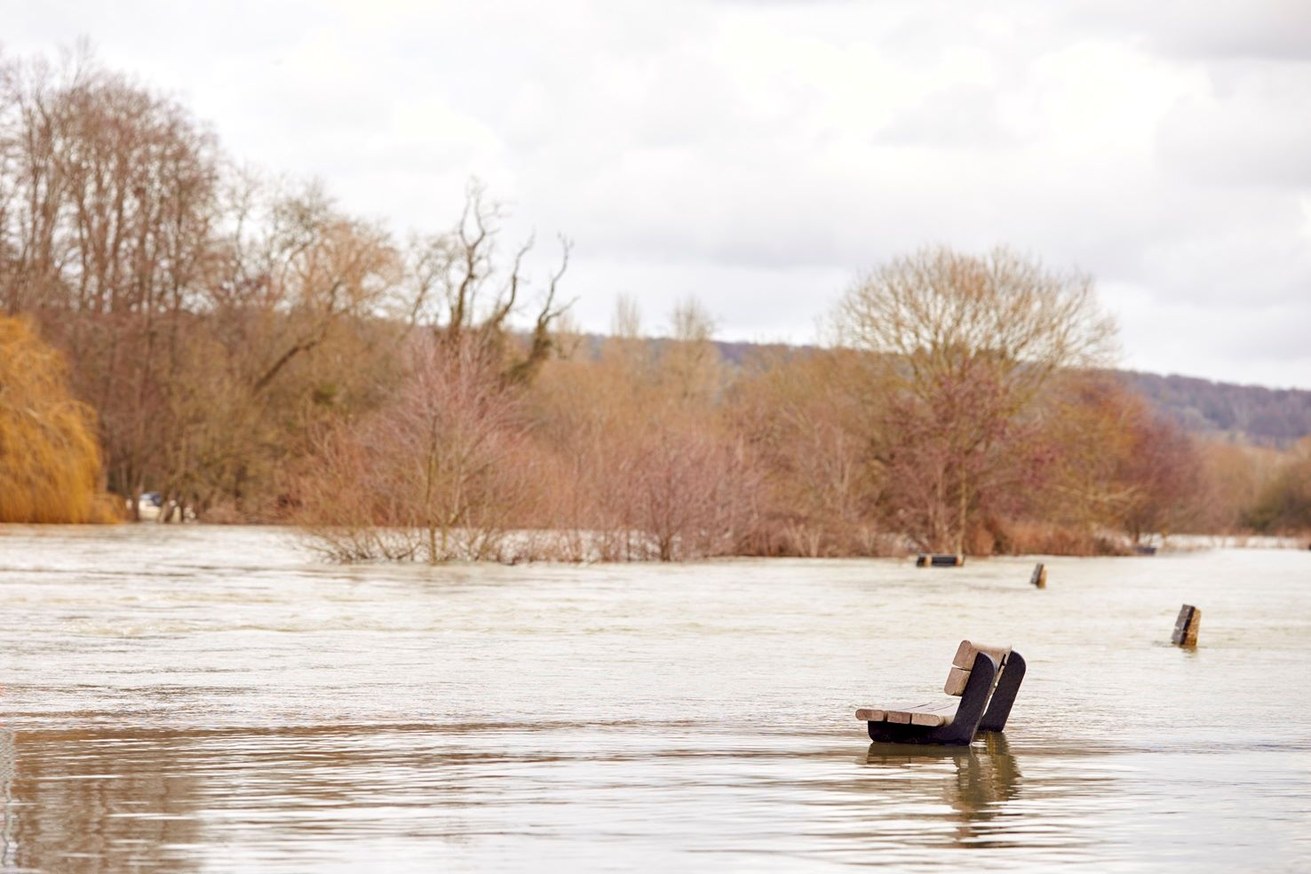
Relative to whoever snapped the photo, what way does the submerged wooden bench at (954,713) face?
facing to the left of the viewer

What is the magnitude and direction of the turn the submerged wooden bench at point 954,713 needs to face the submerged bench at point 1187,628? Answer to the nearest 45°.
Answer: approximately 90° to its right
